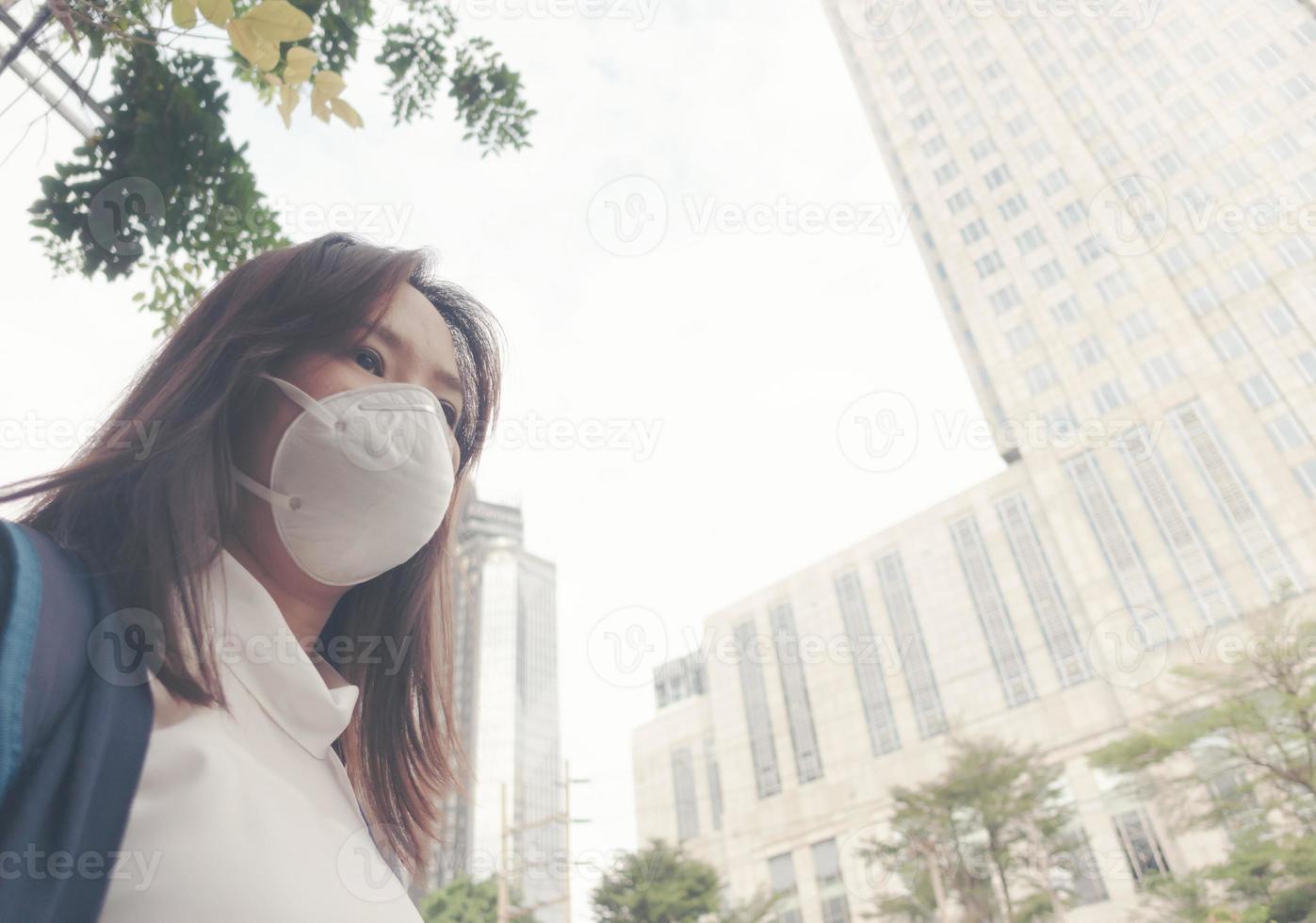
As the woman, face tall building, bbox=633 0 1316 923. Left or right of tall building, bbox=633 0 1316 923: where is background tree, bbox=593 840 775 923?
left

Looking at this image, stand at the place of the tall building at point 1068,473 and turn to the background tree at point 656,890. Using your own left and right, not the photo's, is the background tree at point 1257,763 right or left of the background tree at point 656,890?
left

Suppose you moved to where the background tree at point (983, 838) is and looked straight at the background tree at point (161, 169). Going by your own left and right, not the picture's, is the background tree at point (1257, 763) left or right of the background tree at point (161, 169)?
left

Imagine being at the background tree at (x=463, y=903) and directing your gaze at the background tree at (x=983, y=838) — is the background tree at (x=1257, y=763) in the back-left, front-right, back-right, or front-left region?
front-right

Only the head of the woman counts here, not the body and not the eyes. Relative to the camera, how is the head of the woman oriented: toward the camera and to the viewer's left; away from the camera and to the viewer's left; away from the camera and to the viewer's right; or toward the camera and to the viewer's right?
toward the camera and to the viewer's right

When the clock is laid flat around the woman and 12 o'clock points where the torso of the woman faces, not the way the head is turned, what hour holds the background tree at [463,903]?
The background tree is roughly at 8 o'clock from the woman.

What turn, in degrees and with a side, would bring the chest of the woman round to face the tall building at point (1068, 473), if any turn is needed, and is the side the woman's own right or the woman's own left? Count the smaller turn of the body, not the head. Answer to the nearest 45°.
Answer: approximately 90° to the woman's own left

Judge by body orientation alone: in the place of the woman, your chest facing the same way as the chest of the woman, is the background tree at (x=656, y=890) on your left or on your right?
on your left

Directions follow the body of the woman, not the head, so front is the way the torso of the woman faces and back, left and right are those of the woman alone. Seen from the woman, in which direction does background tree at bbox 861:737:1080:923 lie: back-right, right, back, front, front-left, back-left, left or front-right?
left

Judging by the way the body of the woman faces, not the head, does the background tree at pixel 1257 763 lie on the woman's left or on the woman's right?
on the woman's left

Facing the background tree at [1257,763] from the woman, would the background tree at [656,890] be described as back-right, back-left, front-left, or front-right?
front-left

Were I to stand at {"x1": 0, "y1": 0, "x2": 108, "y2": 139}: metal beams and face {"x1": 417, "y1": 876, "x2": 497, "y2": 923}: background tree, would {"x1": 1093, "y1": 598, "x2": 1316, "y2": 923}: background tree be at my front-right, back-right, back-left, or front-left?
front-right

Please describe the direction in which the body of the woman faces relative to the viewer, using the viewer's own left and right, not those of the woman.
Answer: facing the viewer and to the right of the viewer
